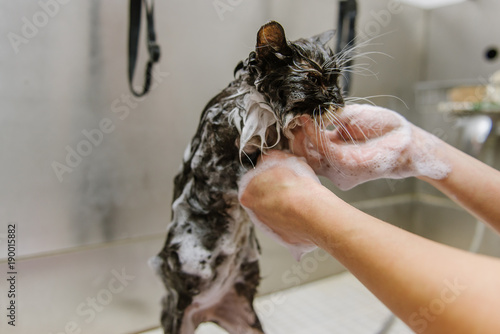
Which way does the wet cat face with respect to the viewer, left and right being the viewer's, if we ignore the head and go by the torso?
facing to the right of the viewer
